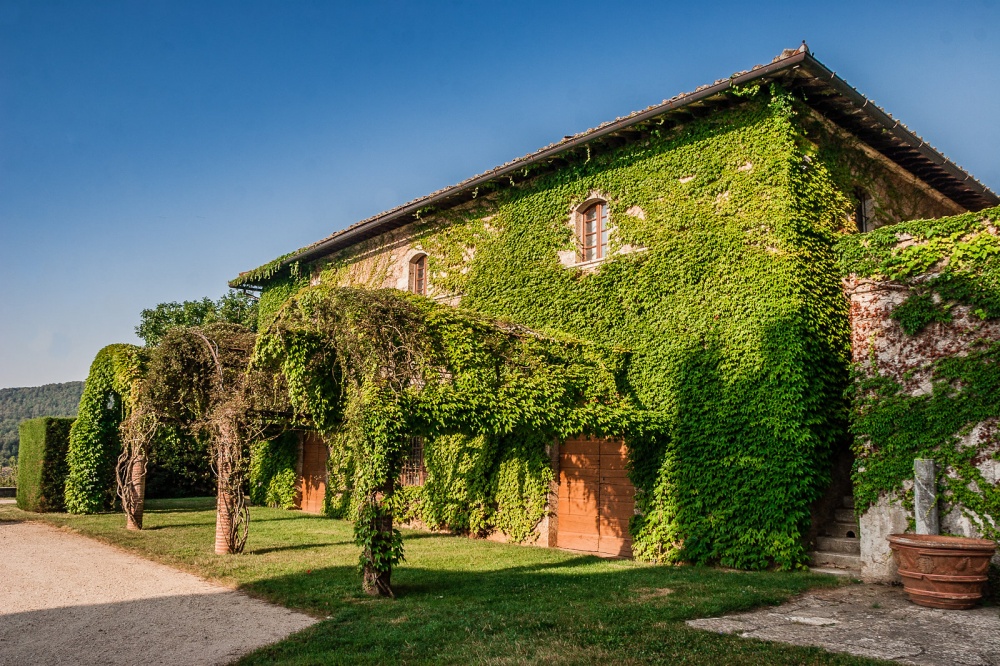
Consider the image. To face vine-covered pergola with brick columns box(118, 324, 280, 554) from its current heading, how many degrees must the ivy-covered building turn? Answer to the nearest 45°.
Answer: approximately 45° to its right

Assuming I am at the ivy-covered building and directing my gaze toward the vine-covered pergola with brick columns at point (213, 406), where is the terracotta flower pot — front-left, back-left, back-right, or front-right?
back-left

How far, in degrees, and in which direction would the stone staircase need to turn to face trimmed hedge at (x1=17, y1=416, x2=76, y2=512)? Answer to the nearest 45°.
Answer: approximately 90° to its right

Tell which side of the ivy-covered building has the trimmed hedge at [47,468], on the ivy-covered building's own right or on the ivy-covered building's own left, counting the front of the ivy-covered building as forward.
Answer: on the ivy-covered building's own right

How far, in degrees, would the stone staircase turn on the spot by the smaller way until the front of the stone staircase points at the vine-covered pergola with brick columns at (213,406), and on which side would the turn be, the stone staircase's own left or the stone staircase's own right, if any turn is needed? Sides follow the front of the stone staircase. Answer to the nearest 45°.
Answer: approximately 90° to the stone staircase's own right

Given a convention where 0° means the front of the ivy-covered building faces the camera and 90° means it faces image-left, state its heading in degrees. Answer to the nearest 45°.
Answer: approximately 45°

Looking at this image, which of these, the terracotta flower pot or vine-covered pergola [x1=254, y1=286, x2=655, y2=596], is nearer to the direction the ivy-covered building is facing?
the vine-covered pergola

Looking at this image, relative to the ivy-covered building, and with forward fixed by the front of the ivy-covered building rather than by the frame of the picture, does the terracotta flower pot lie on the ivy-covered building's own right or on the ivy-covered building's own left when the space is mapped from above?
on the ivy-covered building's own left

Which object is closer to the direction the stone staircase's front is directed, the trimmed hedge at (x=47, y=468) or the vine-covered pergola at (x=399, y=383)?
the vine-covered pergola

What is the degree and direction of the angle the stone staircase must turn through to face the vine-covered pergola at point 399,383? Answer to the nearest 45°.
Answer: approximately 45° to its right

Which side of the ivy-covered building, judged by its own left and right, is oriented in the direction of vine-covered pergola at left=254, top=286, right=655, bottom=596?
front

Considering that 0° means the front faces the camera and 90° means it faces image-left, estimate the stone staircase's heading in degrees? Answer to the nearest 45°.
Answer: approximately 0°
